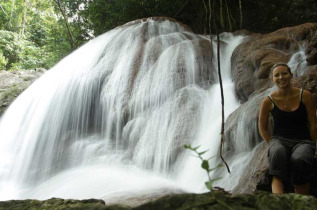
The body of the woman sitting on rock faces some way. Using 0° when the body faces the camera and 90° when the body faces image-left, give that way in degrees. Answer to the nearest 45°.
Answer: approximately 0°

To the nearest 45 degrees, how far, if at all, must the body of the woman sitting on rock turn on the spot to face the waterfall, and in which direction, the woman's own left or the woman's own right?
approximately 135° to the woman's own right

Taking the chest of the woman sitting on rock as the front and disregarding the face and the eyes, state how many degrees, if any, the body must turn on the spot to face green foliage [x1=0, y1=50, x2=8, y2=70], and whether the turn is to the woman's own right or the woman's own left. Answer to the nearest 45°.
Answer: approximately 135° to the woman's own right
